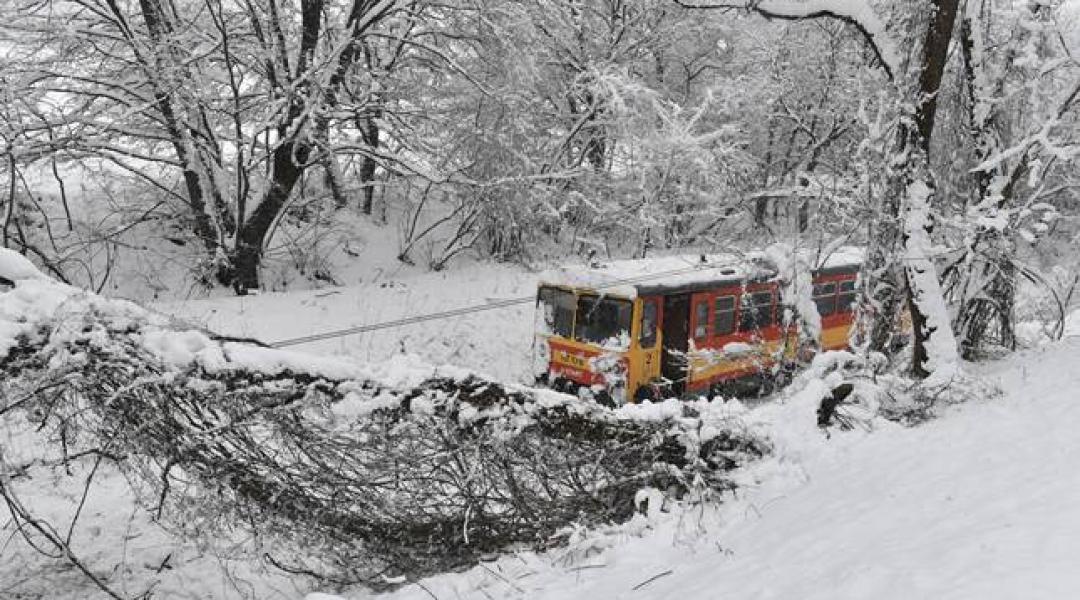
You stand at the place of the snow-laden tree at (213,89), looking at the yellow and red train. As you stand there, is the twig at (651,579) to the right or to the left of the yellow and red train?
right

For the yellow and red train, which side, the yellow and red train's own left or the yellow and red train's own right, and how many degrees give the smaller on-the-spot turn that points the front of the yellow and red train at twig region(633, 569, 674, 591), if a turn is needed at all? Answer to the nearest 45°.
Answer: approximately 45° to the yellow and red train's own left

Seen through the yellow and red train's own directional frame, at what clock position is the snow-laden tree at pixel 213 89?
The snow-laden tree is roughly at 2 o'clock from the yellow and red train.

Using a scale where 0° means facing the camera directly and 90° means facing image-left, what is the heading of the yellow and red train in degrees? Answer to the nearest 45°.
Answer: approximately 45°

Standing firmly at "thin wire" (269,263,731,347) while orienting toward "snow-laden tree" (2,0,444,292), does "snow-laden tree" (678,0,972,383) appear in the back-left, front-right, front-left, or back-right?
back-right
